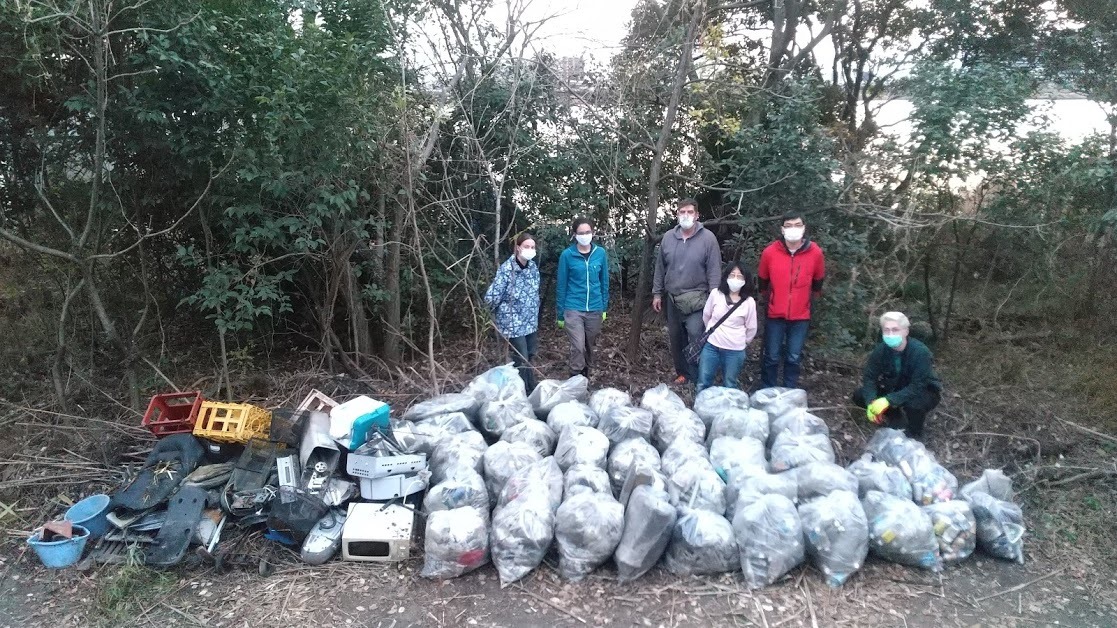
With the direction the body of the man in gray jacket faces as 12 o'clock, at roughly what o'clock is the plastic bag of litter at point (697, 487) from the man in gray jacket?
The plastic bag of litter is roughly at 12 o'clock from the man in gray jacket.

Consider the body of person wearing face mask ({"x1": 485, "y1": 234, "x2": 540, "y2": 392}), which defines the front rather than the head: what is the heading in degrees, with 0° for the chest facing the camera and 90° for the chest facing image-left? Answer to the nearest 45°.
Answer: approximately 315°

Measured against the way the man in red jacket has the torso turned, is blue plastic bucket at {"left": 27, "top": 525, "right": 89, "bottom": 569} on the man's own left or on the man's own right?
on the man's own right

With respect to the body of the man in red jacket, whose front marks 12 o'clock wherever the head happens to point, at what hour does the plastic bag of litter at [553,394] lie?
The plastic bag of litter is roughly at 2 o'clock from the man in red jacket.

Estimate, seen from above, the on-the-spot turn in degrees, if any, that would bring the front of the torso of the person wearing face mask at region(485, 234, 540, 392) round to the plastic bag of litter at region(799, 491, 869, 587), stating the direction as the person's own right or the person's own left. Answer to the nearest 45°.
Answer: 0° — they already face it

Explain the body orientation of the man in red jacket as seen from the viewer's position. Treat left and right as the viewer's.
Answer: facing the viewer

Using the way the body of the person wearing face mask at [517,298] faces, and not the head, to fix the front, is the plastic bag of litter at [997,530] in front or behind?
in front

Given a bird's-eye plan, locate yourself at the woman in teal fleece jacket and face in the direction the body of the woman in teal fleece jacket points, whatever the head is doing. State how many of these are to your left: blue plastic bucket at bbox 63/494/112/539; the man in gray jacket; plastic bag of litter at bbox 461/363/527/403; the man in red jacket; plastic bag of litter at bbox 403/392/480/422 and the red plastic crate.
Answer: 2

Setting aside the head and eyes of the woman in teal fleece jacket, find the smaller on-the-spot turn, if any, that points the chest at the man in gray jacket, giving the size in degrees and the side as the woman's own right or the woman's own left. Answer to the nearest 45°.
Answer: approximately 90° to the woman's own left

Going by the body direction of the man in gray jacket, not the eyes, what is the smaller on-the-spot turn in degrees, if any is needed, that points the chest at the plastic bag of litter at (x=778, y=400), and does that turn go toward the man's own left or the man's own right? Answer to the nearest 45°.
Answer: approximately 45° to the man's own left

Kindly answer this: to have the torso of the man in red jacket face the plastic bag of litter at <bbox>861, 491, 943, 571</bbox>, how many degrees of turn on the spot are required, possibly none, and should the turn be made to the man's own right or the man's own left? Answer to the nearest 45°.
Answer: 0° — they already face it

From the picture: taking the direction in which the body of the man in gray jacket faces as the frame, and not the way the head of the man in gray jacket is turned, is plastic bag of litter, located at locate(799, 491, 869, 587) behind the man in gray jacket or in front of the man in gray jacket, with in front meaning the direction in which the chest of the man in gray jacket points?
in front

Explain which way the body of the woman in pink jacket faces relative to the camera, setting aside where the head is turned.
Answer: toward the camera

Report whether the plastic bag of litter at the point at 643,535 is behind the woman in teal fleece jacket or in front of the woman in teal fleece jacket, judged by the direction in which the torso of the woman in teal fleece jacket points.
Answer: in front
